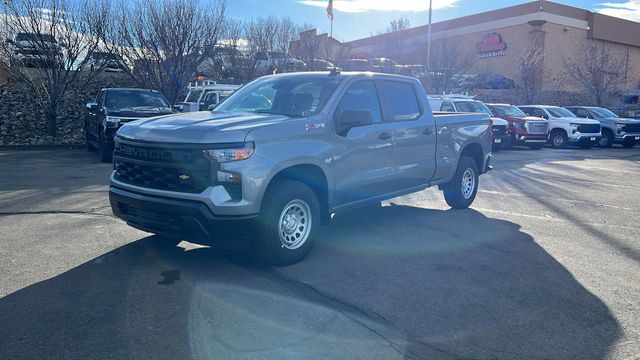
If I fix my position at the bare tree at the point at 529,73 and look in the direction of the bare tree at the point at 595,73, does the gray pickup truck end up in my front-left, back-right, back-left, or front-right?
back-right

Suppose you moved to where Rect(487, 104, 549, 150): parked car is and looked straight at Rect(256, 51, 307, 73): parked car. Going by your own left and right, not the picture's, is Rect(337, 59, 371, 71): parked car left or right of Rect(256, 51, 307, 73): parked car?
right

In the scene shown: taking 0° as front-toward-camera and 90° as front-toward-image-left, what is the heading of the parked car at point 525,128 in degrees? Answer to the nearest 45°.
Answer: approximately 315°

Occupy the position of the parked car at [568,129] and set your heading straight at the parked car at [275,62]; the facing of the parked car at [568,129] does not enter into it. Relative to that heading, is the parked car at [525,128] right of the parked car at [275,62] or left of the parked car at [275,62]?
left

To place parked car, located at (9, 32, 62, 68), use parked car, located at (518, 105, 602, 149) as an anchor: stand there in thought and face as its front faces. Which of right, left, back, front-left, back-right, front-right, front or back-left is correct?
right

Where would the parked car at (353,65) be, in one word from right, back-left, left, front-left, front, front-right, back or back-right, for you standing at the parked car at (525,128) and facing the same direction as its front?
back

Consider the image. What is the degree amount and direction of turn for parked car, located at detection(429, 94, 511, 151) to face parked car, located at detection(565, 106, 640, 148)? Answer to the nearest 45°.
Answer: approximately 90° to its left

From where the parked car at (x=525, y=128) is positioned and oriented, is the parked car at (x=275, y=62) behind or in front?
behind

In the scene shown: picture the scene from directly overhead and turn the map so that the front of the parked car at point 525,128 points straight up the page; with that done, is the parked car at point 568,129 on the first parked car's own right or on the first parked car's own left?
on the first parked car's own left

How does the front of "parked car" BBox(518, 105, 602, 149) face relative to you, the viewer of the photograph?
facing the viewer and to the right of the viewer
